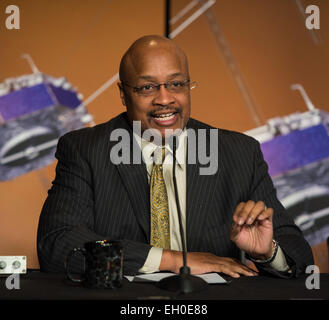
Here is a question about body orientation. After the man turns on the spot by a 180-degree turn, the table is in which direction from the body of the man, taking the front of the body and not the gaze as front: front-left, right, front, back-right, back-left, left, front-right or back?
back

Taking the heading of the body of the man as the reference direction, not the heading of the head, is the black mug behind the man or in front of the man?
in front

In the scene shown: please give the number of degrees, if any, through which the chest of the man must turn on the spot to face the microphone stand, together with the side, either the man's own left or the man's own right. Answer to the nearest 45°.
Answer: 0° — they already face it

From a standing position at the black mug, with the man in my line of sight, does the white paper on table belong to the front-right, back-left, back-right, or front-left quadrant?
front-right

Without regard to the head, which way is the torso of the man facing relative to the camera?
toward the camera
